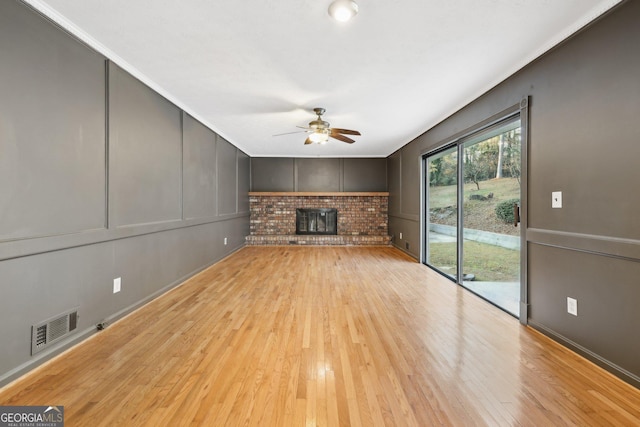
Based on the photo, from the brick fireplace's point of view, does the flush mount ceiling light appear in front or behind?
in front

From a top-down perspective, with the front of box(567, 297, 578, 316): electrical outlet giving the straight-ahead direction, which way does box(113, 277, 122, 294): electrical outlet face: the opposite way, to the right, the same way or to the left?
the opposite way

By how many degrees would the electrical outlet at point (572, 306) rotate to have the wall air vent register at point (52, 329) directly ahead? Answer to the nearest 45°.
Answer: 0° — it already faces it

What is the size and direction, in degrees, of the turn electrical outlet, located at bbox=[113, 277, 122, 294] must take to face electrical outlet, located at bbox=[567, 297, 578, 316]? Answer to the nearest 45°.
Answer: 0° — it already faces it

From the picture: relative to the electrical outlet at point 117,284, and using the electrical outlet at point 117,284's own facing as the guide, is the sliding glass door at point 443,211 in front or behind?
in front

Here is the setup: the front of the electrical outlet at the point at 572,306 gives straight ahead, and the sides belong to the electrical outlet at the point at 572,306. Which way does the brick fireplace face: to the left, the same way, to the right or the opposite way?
to the left

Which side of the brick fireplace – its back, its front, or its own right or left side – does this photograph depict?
front

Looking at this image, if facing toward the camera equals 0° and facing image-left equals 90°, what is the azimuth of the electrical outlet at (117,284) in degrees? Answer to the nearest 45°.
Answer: approximately 315°

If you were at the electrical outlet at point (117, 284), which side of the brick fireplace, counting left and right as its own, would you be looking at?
front

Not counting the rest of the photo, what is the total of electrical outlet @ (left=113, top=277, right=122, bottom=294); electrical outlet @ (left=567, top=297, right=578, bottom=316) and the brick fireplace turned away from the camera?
0

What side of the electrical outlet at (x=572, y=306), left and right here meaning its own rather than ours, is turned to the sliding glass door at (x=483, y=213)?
right

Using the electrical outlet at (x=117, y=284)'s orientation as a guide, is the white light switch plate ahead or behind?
ahead

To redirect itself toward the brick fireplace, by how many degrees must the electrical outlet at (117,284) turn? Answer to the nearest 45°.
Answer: approximately 90° to its left

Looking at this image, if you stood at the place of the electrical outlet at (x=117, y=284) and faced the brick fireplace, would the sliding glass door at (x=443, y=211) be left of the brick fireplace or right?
right

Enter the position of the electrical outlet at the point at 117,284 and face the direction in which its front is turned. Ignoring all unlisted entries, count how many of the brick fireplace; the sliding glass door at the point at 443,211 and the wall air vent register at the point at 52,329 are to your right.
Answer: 1

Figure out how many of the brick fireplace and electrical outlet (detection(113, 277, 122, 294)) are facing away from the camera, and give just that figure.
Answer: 0

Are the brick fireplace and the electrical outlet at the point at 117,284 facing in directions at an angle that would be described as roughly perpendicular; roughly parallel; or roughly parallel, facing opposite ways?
roughly perpendicular

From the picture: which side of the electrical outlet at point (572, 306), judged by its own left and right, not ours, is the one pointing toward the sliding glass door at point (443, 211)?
right

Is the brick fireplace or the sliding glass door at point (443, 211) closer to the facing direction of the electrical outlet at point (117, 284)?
the sliding glass door

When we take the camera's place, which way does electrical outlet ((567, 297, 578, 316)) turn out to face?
facing the viewer and to the left of the viewer
